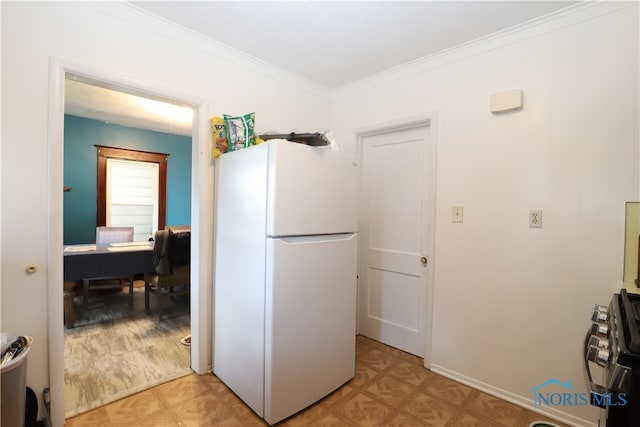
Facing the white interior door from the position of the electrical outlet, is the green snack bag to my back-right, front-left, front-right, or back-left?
front-left

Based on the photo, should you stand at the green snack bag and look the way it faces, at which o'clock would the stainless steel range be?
The stainless steel range is roughly at 11 o'clock from the green snack bag.

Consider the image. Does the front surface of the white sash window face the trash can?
yes

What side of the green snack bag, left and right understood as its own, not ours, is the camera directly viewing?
front

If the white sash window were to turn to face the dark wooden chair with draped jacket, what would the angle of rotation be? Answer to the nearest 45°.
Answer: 0° — it already faces it

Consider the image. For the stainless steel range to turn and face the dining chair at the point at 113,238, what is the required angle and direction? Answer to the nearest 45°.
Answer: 0° — it already faces it

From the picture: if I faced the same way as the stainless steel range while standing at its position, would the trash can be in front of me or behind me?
in front

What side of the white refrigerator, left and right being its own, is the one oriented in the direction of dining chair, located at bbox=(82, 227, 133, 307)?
back

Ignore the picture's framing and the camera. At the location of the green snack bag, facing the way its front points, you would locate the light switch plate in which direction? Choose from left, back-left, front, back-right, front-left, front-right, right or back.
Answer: left

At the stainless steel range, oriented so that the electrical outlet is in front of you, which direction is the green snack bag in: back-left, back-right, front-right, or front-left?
front-left

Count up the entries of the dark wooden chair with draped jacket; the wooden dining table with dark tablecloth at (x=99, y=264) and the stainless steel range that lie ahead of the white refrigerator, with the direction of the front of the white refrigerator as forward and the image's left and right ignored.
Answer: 1

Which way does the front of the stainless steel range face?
to the viewer's left

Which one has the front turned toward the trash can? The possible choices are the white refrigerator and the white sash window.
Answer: the white sash window

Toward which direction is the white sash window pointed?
toward the camera

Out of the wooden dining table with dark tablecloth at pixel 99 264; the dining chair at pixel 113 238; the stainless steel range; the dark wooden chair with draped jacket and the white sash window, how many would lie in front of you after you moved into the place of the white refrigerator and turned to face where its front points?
1
